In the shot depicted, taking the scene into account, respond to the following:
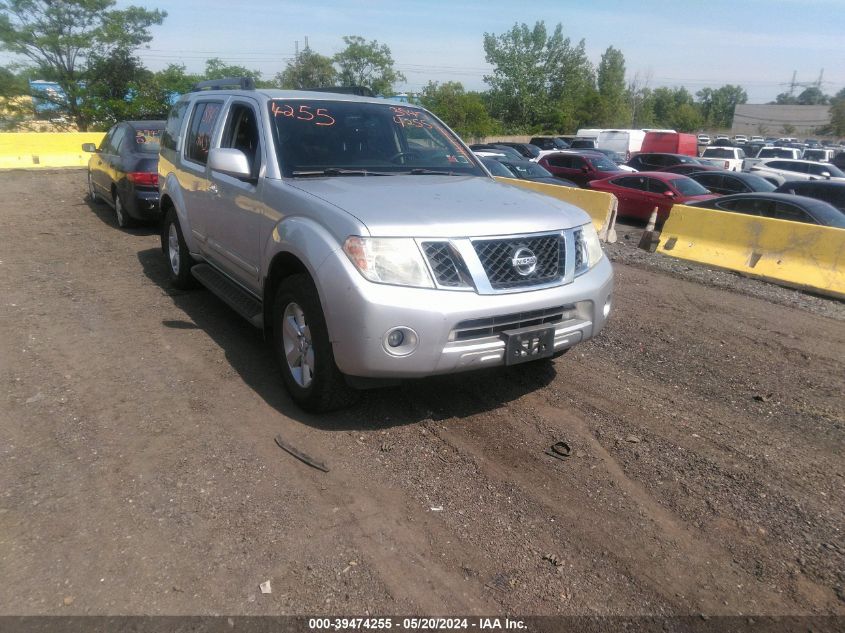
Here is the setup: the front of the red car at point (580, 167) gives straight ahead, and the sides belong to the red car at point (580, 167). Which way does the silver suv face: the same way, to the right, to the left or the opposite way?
the same way

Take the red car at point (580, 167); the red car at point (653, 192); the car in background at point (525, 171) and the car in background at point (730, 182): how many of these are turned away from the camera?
0

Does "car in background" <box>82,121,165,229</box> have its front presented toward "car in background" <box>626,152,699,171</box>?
no

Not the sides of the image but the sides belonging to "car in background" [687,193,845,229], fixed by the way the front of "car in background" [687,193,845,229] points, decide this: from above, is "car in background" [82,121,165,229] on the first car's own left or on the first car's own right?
on the first car's own right

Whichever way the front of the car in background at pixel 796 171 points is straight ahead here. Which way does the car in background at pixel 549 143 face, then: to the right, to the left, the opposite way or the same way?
the same way

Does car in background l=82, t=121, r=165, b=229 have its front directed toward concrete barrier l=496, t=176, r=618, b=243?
no

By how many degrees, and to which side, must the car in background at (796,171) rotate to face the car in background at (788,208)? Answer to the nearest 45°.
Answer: approximately 45° to its right

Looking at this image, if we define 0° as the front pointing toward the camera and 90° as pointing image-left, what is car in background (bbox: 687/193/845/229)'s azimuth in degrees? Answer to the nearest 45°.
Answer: approximately 315°

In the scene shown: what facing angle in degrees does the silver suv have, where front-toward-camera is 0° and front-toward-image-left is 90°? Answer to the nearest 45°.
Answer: approximately 315°

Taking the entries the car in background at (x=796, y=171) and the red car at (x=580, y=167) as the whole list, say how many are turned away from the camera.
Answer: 0

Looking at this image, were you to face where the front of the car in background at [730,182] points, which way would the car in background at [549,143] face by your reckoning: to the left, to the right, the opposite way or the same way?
the same way

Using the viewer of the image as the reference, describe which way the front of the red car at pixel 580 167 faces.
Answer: facing the viewer and to the right of the viewer
